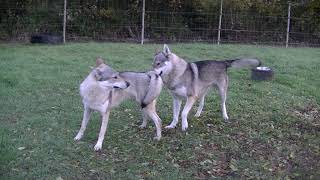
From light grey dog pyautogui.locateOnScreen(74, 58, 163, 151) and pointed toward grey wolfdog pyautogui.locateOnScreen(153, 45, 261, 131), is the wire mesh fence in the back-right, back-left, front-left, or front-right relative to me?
front-left

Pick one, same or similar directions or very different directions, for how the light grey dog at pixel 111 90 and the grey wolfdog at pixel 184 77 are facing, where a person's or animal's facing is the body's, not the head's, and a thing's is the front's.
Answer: same or similar directions

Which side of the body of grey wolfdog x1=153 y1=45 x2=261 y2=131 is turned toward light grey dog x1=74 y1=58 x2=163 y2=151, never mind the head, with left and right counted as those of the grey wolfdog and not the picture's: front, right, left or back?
front

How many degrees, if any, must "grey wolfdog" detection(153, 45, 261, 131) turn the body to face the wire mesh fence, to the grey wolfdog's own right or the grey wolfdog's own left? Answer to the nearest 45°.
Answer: approximately 135° to the grey wolfdog's own right

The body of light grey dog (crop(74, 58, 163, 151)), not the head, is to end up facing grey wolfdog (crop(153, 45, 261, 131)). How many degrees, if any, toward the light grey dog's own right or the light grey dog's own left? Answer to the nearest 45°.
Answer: approximately 180°

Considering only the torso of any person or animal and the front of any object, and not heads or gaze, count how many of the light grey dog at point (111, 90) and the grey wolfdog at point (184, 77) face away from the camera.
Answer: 0

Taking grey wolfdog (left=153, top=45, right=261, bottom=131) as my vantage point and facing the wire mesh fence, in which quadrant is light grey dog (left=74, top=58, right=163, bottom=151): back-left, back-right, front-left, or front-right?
back-left

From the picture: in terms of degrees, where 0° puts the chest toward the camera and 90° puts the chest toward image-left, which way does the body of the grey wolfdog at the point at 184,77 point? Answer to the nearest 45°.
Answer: approximately 45°

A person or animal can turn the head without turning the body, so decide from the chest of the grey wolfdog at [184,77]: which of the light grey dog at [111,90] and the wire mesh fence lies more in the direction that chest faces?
the light grey dog

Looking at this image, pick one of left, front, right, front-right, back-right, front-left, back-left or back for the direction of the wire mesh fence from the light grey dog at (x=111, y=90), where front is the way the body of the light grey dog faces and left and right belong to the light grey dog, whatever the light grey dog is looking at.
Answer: back-right
